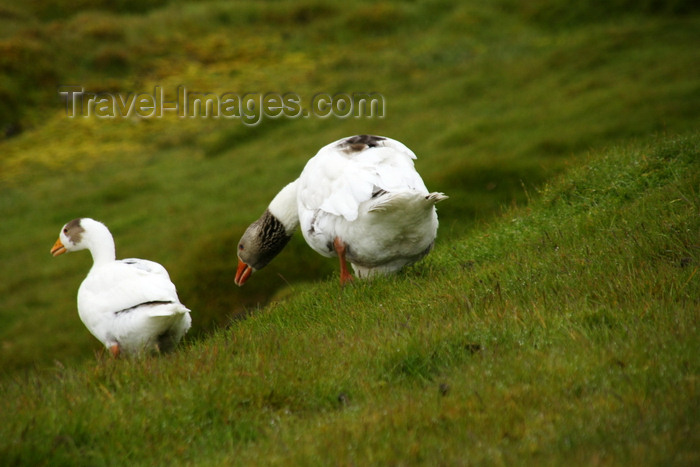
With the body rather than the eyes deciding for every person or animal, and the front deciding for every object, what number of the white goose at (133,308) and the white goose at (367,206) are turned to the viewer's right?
0

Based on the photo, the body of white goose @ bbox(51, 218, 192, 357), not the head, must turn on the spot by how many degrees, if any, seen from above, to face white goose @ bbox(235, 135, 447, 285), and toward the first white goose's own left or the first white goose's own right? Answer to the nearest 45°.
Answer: approximately 135° to the first white goose's own right

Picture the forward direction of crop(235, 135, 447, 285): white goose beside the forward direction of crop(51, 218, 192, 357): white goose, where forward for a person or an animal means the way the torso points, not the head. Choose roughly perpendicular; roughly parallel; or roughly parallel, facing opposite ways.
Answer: roughly parallel

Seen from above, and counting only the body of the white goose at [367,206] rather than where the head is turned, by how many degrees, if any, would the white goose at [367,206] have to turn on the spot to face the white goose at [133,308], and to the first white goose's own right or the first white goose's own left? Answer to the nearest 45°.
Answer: approximately 45° to the first white goose's own left

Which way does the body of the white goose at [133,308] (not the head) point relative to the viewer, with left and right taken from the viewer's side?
facing away from the viewer and to the left of the viewer

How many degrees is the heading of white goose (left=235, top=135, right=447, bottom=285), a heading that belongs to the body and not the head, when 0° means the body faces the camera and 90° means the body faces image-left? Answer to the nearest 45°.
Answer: approximately 135°
